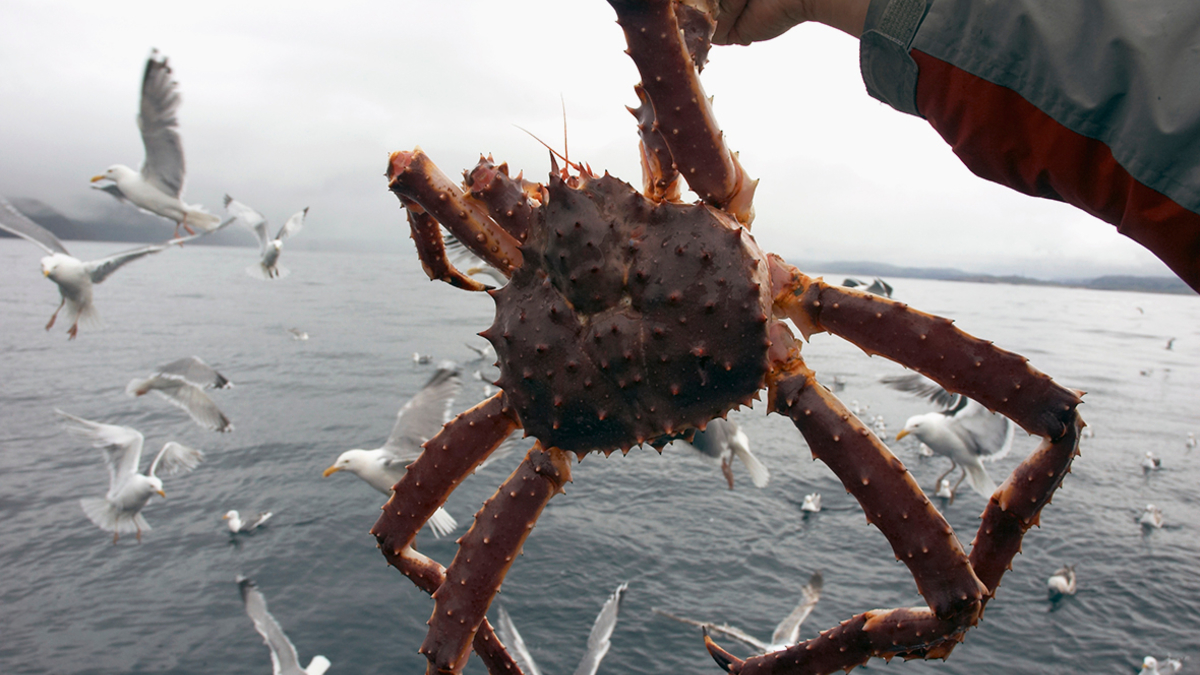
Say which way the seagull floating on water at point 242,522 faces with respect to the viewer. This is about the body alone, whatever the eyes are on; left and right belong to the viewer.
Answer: facing to the left of the viewer

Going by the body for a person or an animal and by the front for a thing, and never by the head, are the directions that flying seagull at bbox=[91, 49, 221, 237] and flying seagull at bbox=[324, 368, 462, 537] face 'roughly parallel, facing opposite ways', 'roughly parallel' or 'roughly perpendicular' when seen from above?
roughly parallel

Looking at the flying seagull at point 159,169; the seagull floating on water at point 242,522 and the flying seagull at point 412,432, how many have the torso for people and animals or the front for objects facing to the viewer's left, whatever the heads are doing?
3

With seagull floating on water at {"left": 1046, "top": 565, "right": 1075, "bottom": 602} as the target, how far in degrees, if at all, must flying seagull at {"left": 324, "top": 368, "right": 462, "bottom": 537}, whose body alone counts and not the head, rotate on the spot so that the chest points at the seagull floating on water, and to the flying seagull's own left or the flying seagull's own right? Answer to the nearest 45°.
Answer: approximately 180°

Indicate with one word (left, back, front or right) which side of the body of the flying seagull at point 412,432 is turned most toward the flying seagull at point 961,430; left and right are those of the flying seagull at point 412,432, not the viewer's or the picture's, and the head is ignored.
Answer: back

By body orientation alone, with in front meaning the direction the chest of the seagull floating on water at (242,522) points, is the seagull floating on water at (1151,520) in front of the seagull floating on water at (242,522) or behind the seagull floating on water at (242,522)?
behind

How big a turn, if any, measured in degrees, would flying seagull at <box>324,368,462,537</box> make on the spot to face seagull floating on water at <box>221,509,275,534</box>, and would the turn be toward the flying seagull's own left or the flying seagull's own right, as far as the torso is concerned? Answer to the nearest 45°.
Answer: approximately 45° to the flying seagull's own right

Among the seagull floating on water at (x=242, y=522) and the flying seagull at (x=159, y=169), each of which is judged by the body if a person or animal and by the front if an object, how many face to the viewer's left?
2

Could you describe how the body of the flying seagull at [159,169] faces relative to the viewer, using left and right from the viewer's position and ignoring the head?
facing to the left of the viewer

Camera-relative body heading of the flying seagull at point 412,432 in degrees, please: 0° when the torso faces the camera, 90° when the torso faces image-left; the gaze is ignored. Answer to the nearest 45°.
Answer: approximately 90°
